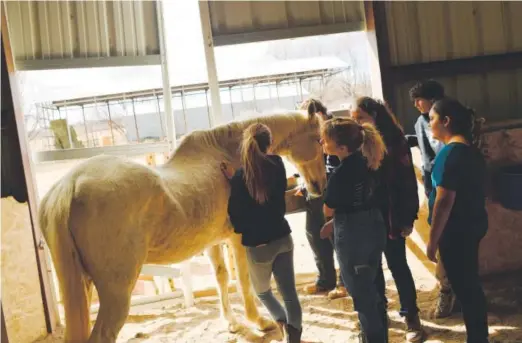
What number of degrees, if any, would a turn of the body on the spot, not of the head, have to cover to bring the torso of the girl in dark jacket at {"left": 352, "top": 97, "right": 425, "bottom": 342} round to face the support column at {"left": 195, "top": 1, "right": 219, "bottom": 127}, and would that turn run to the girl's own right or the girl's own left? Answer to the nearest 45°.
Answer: approximately 45° to the girl's own right

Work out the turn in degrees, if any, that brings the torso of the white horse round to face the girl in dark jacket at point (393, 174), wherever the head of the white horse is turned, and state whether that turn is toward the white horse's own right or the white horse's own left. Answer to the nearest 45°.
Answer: approximately 45° to the white horse's own right

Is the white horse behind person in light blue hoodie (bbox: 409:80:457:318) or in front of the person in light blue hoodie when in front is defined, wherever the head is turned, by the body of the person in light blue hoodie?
in front

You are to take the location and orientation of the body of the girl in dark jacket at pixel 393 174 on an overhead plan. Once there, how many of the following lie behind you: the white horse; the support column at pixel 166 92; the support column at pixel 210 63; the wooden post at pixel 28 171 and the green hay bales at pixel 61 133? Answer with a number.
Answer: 0

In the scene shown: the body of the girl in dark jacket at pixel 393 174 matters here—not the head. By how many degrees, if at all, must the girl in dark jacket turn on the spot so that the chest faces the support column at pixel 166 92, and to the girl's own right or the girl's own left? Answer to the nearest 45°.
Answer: approximately 45° to the girl's own right

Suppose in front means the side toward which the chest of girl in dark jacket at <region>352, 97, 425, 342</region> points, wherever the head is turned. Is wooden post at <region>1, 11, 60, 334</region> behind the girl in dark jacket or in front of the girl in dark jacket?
in front

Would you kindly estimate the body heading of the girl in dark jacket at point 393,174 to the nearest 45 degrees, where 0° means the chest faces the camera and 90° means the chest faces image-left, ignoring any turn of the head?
approximately 90°

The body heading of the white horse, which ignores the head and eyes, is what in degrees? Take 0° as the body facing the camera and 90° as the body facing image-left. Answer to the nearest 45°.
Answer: approximately 225°

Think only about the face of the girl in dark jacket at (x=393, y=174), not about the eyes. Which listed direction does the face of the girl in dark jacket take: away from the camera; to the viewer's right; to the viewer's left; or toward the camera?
to the viewer's left

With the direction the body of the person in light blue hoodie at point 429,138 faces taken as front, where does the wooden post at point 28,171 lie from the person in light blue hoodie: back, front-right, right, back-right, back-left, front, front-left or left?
front-right

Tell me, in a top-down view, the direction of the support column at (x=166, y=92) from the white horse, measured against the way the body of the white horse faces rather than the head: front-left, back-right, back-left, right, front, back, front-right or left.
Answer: front-left

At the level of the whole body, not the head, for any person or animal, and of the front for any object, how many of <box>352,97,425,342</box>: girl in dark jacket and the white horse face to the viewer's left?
1

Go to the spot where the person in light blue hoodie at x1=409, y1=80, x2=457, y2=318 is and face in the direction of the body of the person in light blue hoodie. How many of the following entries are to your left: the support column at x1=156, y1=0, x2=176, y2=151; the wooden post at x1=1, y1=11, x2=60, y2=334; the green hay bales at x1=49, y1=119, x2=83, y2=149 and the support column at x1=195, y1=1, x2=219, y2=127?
0

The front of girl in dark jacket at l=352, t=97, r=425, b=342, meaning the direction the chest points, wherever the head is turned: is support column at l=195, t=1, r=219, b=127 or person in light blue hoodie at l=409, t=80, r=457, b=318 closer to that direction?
the support column
